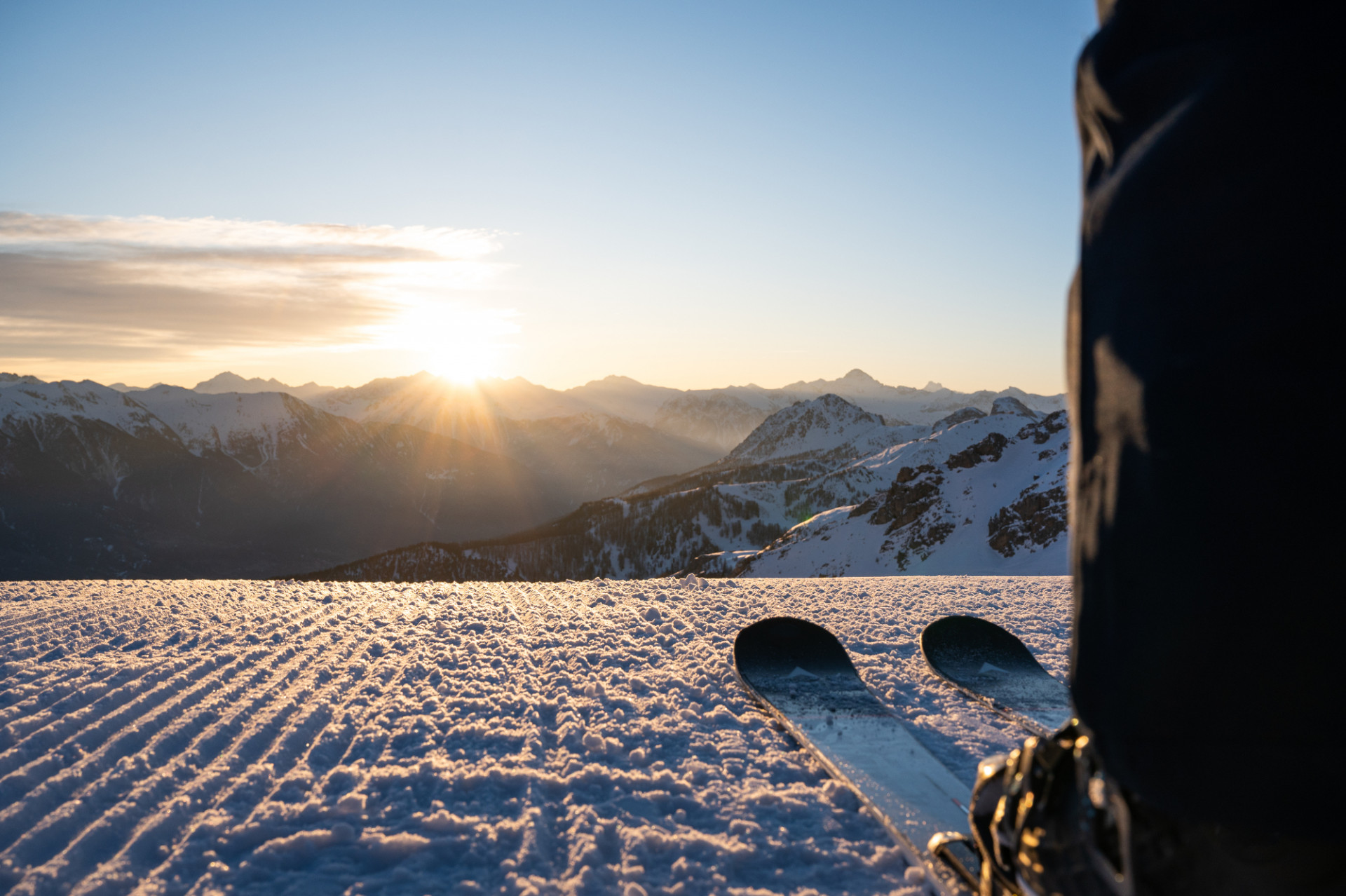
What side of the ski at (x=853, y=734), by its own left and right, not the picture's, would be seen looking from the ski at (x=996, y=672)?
right

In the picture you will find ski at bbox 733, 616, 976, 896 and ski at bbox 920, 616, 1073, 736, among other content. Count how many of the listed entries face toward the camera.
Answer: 0

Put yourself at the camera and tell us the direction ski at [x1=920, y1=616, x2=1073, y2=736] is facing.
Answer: facing away from the viewer and to the left of the viewer

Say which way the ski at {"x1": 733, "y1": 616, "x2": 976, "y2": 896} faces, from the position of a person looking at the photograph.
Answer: facing away from the viewer and to the left of the viewer

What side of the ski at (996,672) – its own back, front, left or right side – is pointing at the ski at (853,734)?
left
